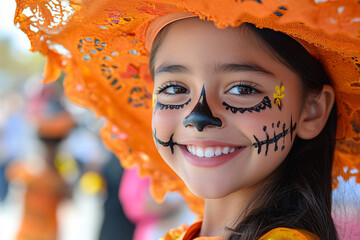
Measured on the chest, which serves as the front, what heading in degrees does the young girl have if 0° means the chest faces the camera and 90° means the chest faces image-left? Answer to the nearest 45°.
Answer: approximately 45°

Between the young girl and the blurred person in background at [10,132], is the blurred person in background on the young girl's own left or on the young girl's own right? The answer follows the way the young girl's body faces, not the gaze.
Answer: on the young girl's own right
